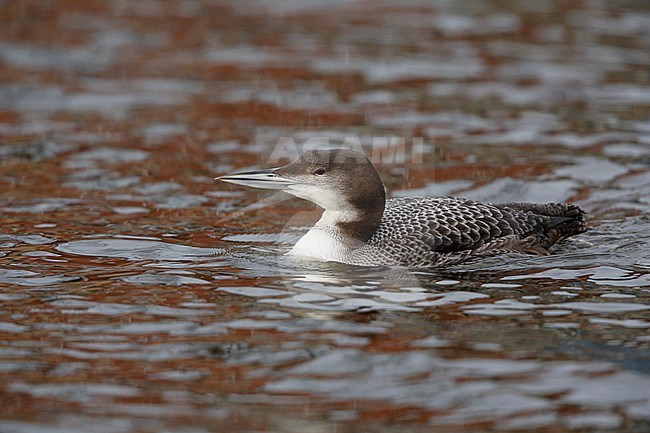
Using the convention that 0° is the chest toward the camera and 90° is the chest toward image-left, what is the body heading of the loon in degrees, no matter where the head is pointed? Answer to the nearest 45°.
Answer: approximately 90°
